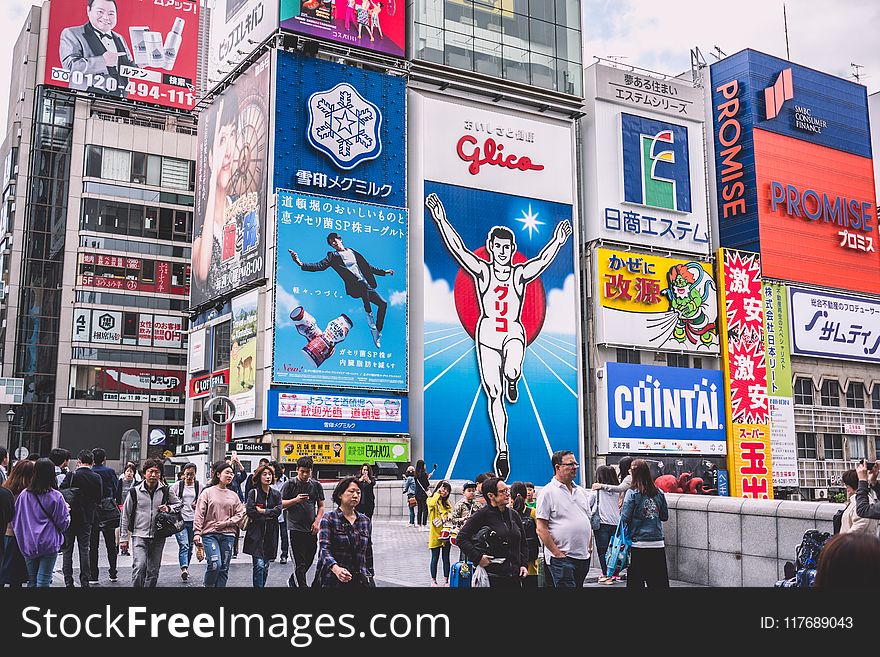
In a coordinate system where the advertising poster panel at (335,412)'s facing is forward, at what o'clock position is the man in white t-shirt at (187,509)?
The man in white t-shirt is roughly at 12 o'clock from the advertising poster panel.

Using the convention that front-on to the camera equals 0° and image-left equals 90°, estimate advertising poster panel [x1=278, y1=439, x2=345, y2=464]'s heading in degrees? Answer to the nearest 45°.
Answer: approximately 0°

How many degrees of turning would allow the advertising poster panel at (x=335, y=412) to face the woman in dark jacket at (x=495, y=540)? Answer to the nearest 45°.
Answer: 0° — it already faces them

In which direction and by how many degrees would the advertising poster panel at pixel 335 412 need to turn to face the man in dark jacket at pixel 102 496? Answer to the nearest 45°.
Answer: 0° — it already faces them

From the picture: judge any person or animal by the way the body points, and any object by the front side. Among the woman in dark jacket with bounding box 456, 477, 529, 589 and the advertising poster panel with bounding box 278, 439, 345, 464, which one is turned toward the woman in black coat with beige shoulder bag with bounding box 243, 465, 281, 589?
the advertising poster panel

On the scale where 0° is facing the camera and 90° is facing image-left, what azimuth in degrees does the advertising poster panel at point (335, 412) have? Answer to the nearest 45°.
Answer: approximately 0°

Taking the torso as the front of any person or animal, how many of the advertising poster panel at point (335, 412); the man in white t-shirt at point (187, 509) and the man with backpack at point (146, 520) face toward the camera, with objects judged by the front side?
3

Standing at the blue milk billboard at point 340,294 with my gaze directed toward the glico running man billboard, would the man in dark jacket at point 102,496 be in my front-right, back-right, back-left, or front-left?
back-right

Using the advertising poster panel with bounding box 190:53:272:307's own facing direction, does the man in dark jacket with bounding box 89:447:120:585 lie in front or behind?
in front

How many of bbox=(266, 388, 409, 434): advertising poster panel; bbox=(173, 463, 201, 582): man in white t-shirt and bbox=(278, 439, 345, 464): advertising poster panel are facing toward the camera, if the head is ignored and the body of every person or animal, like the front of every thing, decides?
3

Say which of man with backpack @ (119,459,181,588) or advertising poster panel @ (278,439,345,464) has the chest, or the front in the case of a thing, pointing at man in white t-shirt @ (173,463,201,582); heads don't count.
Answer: the advertising poster panel

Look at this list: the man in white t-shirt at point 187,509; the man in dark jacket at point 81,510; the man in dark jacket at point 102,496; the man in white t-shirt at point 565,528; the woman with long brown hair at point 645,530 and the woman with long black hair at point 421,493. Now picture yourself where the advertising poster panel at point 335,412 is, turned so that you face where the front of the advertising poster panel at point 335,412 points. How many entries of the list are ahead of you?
6

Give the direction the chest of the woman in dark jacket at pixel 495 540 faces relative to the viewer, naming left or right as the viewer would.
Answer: facing the viewer and to the right of the viewer

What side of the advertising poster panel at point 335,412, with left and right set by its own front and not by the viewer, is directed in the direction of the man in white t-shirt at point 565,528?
front
